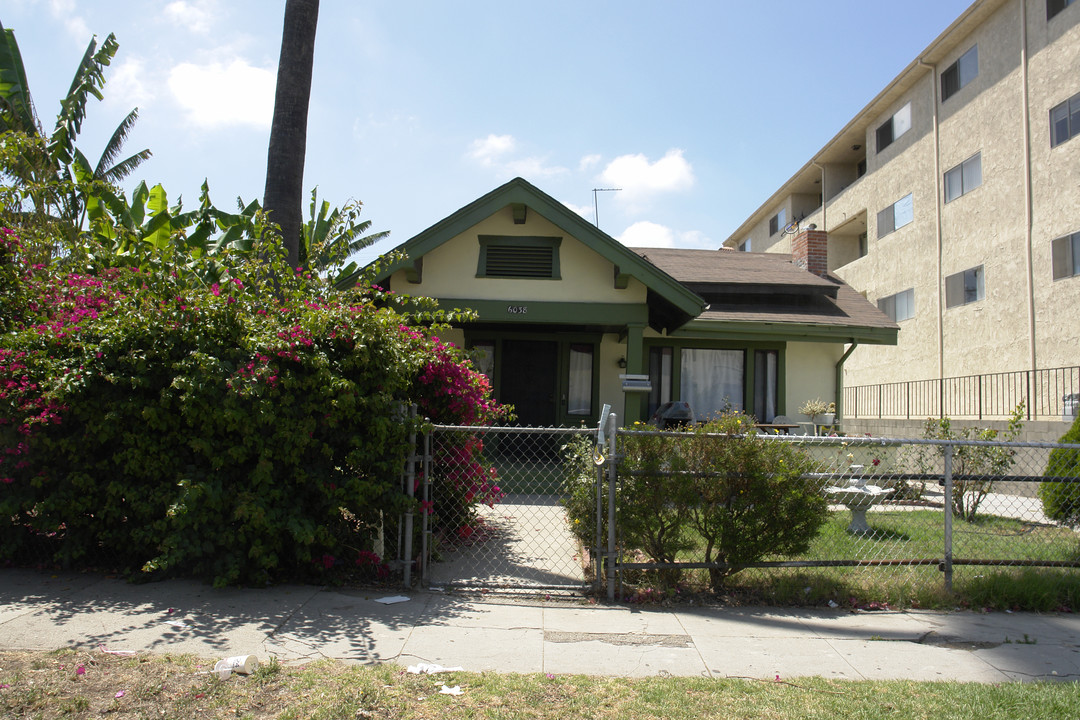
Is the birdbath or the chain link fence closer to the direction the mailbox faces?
the chain link fence

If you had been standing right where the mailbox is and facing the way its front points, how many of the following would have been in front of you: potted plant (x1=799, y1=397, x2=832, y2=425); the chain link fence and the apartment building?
1

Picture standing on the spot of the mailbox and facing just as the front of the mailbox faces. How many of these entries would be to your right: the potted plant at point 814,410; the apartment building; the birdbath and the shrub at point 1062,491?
0

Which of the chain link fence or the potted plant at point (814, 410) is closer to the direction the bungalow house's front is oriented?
the chain link fence

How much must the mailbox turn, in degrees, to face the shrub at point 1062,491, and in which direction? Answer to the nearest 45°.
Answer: approximately 45° to its left

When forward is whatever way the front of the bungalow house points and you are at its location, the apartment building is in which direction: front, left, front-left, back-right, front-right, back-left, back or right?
back-left

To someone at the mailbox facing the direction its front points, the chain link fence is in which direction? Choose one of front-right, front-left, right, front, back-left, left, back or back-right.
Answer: front

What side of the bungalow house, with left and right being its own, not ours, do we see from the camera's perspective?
front

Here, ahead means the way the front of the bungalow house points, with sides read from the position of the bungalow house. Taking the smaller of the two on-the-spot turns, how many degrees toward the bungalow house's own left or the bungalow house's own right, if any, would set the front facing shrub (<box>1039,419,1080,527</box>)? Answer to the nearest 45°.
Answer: approximately 45° to the bungalow house's own left

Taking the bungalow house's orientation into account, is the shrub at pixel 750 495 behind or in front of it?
in front

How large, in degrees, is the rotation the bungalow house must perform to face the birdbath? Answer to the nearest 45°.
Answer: approximately 45° to its left

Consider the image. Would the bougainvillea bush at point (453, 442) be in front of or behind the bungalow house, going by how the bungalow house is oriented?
in front

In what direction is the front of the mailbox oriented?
toward the camera

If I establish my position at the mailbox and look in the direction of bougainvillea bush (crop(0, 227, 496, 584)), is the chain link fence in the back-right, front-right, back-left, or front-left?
front-left

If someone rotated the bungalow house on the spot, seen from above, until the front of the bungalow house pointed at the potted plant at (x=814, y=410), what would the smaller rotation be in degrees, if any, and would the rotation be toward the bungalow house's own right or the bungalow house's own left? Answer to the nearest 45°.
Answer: approximately 90° to the bungalow house's own left

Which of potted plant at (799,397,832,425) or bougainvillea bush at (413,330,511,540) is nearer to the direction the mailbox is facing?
the bougainvillea bush

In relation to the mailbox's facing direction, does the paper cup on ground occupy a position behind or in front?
in front

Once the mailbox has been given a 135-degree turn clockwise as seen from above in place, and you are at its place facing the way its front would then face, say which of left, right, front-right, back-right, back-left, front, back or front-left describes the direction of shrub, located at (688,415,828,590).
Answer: back-left
